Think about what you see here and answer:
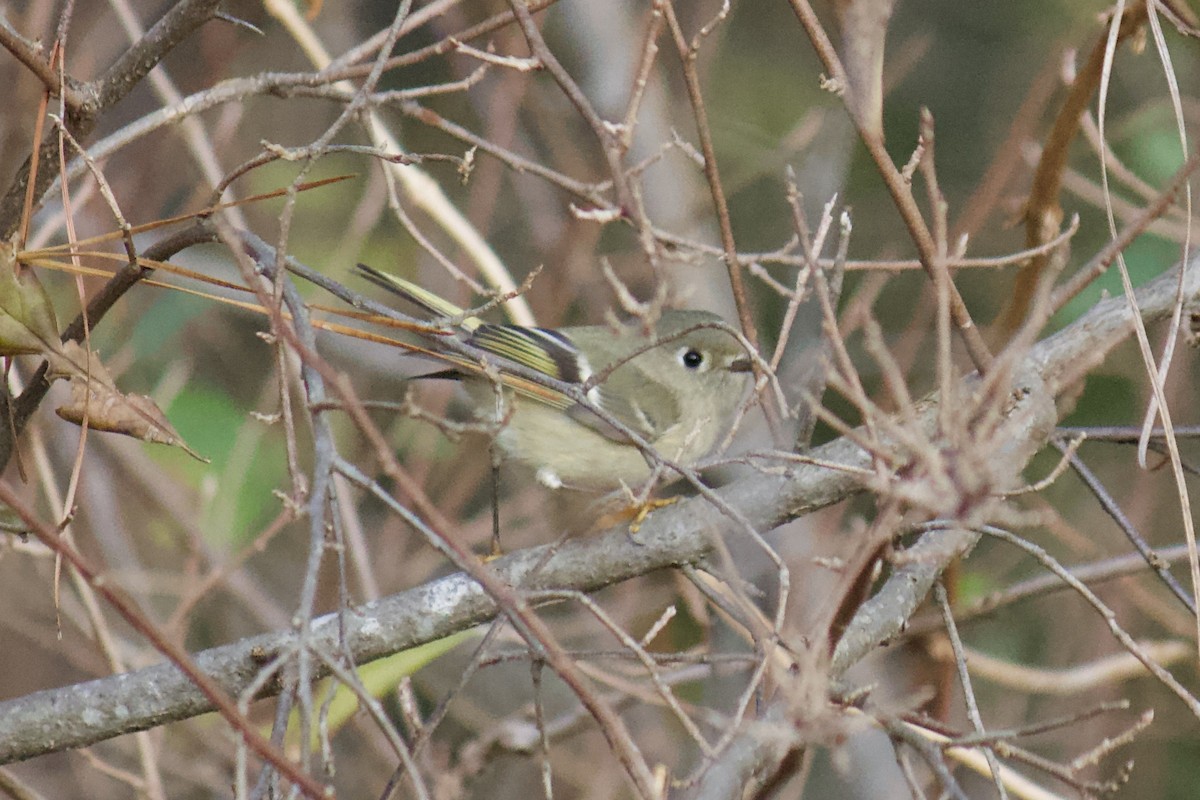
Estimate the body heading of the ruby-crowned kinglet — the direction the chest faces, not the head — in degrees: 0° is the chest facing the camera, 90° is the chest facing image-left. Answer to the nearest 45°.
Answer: approximately 270°
